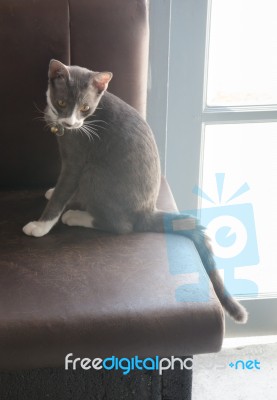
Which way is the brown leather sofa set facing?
toward the camera

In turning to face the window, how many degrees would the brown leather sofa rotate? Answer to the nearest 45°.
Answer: approximately 135° to its left

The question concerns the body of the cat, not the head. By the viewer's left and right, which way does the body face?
facing to the left of the viewer
